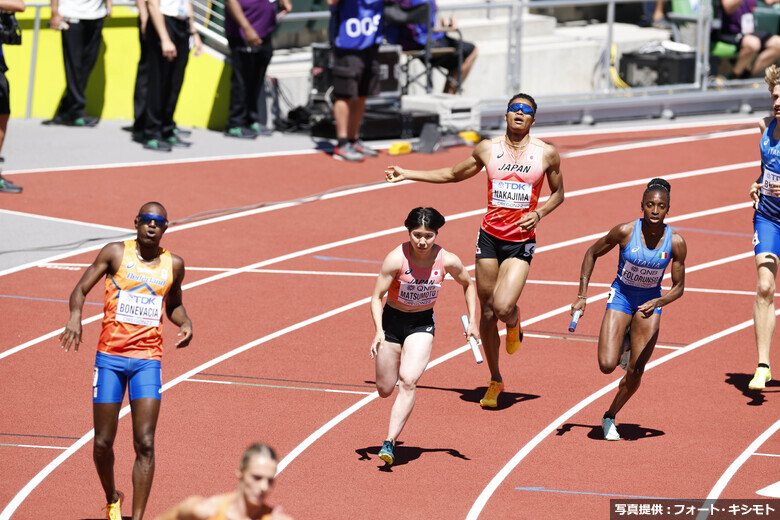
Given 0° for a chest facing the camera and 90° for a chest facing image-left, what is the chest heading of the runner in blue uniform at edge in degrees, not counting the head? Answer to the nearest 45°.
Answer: approximately 0°

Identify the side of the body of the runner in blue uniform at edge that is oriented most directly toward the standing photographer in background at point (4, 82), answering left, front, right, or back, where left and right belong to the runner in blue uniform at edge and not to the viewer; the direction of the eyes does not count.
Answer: right

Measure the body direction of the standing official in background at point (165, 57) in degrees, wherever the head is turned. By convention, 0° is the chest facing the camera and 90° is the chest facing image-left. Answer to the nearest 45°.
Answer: approximately 315°

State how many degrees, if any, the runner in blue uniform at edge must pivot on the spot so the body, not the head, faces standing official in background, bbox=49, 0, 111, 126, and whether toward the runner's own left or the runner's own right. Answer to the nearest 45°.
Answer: approximately 135° to the runner's own right
